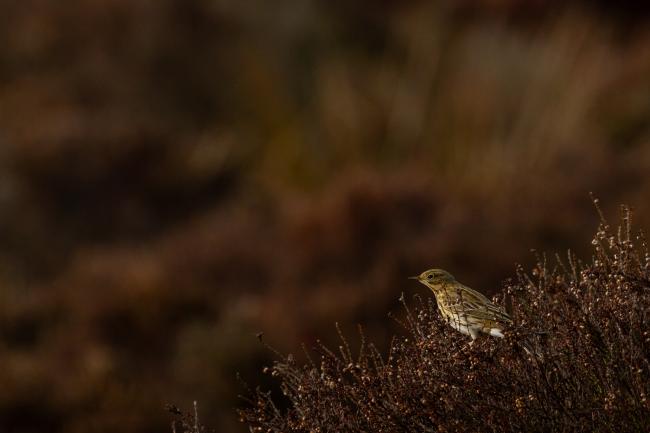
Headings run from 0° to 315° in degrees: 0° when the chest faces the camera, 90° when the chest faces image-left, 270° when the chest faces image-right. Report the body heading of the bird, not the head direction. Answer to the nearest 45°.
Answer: approximately 90°
